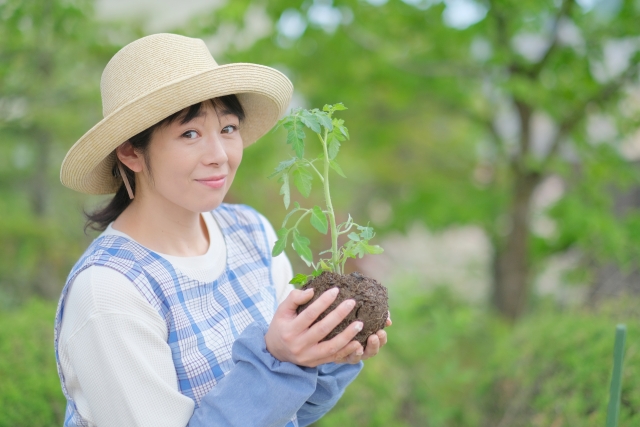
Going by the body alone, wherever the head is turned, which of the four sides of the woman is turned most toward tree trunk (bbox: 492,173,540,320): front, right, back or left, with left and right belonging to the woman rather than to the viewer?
left

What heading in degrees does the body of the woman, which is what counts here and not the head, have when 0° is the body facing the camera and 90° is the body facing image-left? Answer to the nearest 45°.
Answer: approximately 315°

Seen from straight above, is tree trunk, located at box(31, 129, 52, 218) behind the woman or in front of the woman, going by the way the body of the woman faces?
behind
